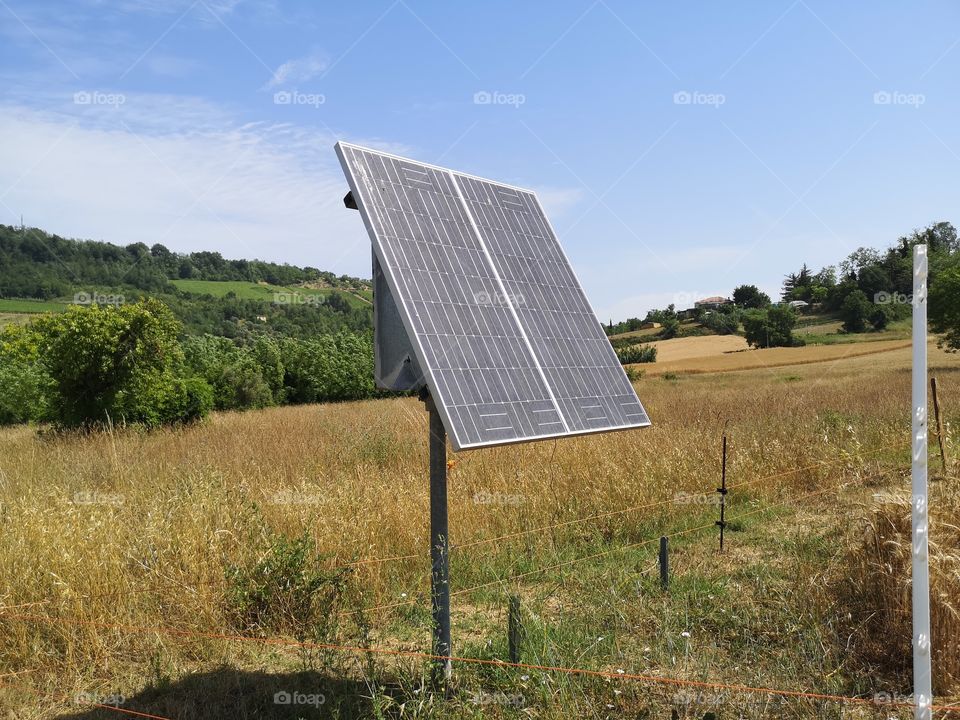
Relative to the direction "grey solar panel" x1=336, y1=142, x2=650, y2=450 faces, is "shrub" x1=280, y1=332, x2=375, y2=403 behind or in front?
behind

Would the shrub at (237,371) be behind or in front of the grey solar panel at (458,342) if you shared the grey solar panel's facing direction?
behind

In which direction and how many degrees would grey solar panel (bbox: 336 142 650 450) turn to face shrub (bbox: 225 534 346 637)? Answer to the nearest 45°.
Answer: approximately 180°

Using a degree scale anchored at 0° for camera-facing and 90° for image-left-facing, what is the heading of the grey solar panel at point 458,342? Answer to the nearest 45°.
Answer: approximately 315°

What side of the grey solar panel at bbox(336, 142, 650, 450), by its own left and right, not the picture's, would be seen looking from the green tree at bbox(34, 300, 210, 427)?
back
